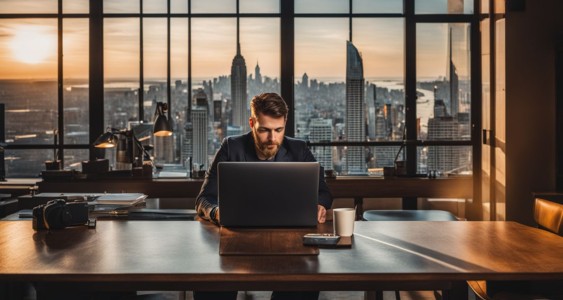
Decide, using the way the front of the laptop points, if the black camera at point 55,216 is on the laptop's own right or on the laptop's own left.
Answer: on the laptop's own left

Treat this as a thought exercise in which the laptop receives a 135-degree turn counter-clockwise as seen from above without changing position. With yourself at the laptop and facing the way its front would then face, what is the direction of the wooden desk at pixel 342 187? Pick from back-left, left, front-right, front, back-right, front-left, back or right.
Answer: back-right

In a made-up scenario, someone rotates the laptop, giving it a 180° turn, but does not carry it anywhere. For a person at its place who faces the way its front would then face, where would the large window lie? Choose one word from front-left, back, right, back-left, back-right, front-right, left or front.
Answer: back

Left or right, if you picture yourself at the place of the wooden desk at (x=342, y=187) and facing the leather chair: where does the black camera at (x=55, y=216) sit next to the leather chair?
right

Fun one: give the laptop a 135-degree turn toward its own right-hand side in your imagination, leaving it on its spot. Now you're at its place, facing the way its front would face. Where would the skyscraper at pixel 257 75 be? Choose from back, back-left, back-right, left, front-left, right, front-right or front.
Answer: back-left

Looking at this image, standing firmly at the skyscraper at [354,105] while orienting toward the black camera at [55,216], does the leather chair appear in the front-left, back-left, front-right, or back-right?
front-left

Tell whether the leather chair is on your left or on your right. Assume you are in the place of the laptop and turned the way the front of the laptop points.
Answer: on your right

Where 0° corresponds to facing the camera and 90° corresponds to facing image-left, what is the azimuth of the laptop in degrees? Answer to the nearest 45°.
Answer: approximately 180°

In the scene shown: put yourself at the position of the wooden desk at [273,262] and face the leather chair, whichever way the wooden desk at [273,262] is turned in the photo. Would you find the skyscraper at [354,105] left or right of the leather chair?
left

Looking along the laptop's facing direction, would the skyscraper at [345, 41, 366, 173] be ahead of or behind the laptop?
ahead
